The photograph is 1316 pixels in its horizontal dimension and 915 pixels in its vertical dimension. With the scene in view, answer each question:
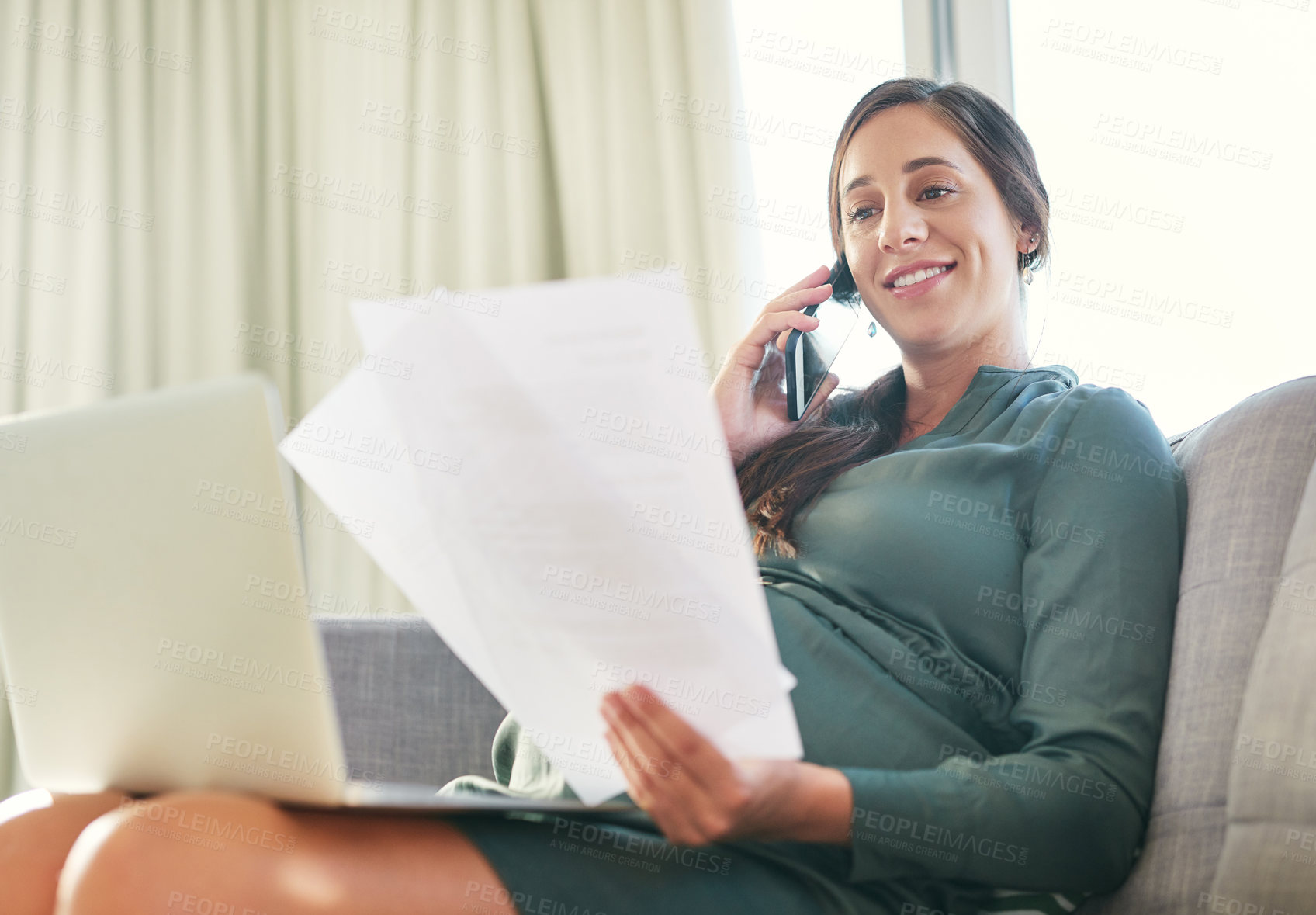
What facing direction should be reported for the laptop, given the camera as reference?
facing away from the viewer and to the right of the viewer

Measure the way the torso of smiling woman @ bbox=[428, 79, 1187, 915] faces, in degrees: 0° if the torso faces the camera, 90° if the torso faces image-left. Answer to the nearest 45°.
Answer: approximately 45°

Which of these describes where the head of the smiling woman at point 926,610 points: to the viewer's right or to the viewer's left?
to the viewer's left
